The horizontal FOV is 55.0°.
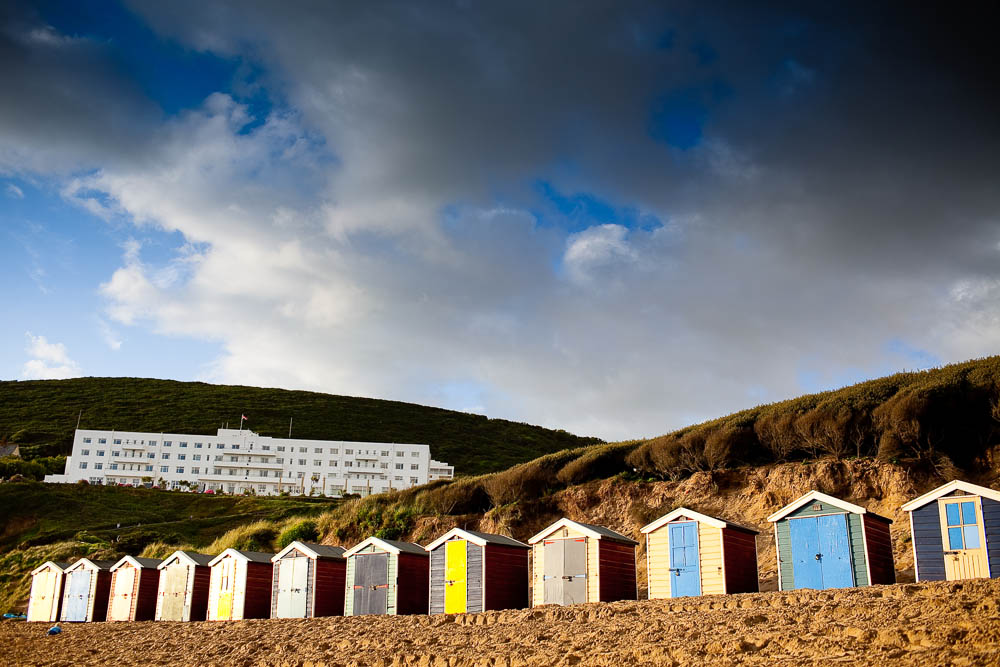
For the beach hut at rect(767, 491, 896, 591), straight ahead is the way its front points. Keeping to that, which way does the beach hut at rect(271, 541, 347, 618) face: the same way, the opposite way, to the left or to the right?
the same way

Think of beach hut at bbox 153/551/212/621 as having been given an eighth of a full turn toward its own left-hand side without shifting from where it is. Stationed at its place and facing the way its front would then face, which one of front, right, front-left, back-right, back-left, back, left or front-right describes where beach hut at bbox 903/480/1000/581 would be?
front-left

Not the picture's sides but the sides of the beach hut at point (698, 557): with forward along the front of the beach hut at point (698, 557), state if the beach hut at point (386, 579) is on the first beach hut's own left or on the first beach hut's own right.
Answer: on the first beach hut's own right

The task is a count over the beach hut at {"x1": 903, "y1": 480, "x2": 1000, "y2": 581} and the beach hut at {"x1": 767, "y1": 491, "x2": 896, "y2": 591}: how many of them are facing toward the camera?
2

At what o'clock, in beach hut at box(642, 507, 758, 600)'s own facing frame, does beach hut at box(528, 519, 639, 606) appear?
beach hut at box(528, 519, 639, 606) is roughly at 2 o'clock from beach hut at box(642, 507, 758, 600).

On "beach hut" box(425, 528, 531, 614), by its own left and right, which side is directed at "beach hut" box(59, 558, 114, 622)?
right

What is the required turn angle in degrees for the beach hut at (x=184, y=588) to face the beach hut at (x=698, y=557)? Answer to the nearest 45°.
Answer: approximately 90° to its left

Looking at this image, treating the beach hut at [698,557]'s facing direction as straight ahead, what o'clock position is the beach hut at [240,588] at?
the beach hut at [240,588] is roughly at 2 o'clock from the beach hut at [698,557].

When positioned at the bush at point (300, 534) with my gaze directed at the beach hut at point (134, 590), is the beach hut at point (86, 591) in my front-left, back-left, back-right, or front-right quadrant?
front-right

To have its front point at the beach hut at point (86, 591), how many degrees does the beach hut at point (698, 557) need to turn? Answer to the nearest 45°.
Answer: approximately 45° to its right

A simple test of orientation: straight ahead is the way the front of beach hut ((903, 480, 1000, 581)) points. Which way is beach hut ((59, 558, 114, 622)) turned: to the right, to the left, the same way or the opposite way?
the same way

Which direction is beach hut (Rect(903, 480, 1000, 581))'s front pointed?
toward the camera

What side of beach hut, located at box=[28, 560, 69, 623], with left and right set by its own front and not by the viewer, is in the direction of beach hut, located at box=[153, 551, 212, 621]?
left

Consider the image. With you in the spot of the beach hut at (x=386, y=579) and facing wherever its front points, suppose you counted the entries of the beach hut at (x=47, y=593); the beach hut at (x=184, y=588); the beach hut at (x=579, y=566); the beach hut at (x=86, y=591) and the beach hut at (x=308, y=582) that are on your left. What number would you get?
1

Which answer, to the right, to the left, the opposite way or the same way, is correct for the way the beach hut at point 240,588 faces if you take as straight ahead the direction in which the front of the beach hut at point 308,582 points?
the same way

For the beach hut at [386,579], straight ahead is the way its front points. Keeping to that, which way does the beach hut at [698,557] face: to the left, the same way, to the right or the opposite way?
the same way

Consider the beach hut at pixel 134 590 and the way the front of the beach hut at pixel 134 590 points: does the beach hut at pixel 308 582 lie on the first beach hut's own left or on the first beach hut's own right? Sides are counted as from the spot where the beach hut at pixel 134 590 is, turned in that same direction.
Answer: on the first beach hut's own left

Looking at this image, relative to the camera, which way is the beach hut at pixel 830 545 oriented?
toward the camera
